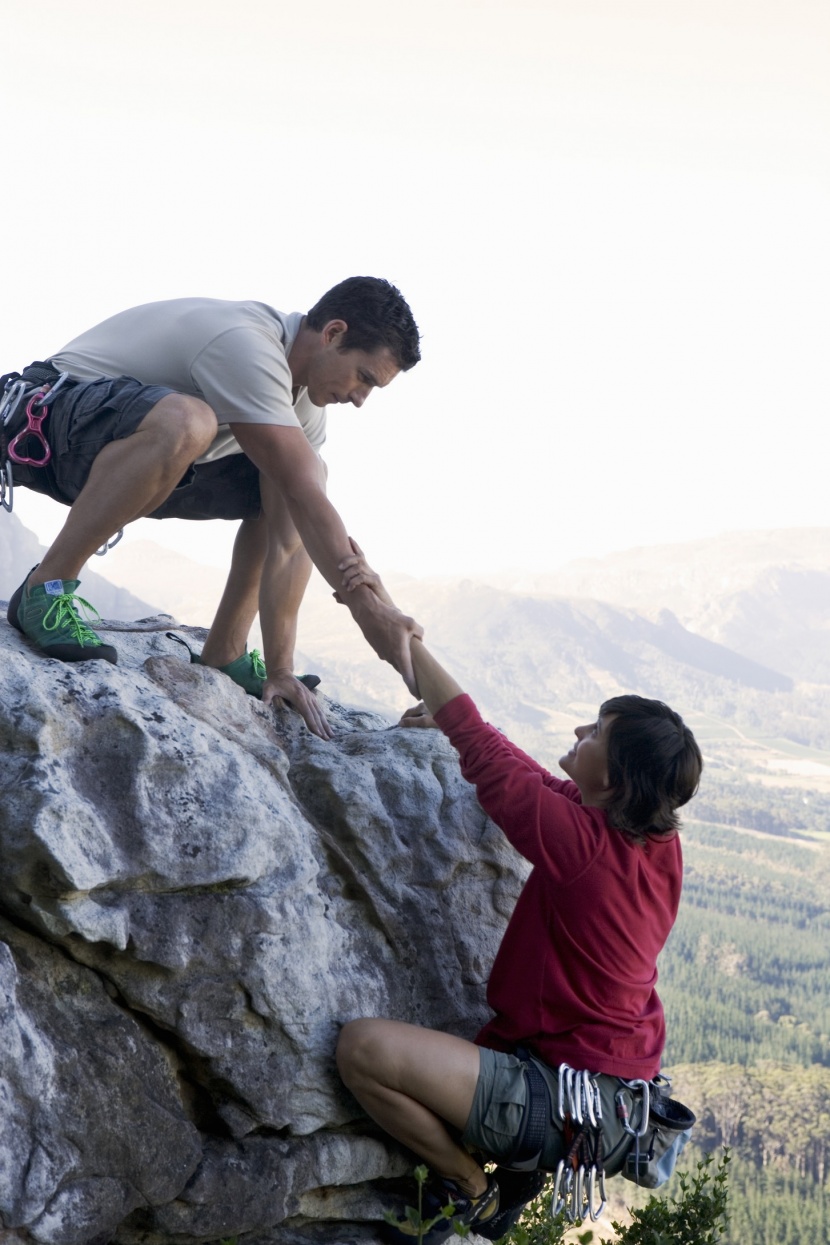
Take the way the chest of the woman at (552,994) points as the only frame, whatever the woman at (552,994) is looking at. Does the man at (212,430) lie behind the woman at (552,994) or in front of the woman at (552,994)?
in front

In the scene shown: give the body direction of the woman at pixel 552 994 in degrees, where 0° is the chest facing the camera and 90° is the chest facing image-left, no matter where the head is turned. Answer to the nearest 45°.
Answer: approximately 90°

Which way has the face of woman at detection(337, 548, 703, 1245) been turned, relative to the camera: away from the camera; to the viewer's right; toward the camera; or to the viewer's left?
to the viewer's left
